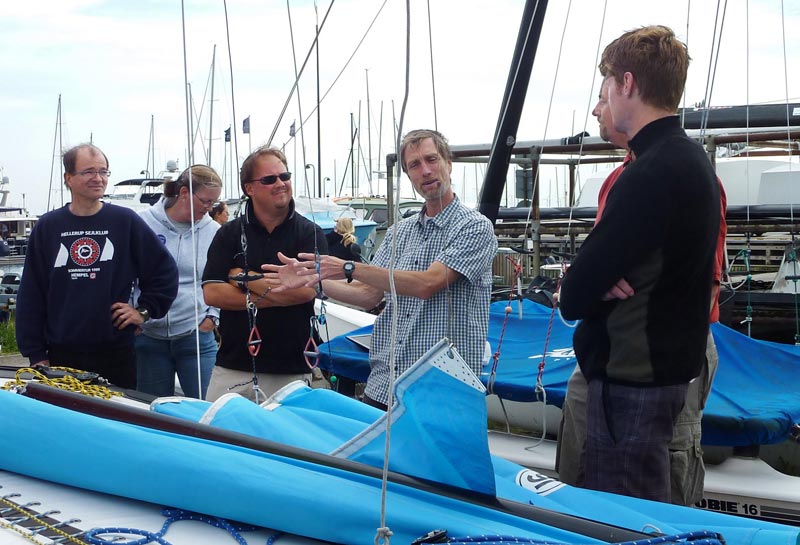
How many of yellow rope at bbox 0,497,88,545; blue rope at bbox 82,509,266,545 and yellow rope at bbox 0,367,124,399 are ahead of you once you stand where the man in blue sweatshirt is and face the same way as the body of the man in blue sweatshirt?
3

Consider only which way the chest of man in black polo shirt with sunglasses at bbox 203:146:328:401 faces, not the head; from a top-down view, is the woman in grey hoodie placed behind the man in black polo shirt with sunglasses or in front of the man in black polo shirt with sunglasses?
behind

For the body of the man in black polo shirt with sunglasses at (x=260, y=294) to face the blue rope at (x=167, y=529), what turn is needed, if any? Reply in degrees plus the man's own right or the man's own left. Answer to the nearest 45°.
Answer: approximately 45° to the man's own right

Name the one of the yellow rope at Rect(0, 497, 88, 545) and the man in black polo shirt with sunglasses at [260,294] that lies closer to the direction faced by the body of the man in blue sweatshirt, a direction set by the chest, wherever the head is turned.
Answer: the yellow rope

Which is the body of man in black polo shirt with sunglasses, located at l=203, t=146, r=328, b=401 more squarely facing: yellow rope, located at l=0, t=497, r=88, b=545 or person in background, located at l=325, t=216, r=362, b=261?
the yellow rope

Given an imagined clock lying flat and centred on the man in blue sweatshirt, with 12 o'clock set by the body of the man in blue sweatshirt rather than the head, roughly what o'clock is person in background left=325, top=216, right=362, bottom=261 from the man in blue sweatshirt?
The person in background is roughly at 7 o'clock from the man in blue sweatshirt.

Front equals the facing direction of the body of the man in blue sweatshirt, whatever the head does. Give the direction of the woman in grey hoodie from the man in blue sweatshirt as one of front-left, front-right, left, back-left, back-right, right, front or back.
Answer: back-left

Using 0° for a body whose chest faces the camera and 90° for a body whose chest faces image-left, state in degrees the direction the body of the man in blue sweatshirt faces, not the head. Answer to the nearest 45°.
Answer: approximately 0°

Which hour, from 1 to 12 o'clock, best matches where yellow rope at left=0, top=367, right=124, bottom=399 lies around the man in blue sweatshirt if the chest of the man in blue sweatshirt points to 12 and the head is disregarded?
The yellow rope is roughly at 12 o'clock from the man in blue sweatshirt.

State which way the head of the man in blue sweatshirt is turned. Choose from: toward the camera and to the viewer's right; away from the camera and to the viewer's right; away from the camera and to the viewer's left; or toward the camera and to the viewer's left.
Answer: toward the camera and to the viewer's right

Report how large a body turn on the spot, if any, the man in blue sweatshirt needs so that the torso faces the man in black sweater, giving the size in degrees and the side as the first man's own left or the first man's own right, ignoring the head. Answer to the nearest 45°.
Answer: approximately 45° to the first man's own left

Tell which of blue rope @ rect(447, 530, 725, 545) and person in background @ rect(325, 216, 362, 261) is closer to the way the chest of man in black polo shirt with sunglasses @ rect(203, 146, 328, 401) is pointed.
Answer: the blue rope

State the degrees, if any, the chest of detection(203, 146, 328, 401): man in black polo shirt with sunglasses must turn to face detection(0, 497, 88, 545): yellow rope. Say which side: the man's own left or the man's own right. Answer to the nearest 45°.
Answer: approximately 45° to the man's own right

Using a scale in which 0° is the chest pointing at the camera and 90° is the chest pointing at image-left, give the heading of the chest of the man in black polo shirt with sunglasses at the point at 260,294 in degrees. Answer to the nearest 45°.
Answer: approximately 315°
